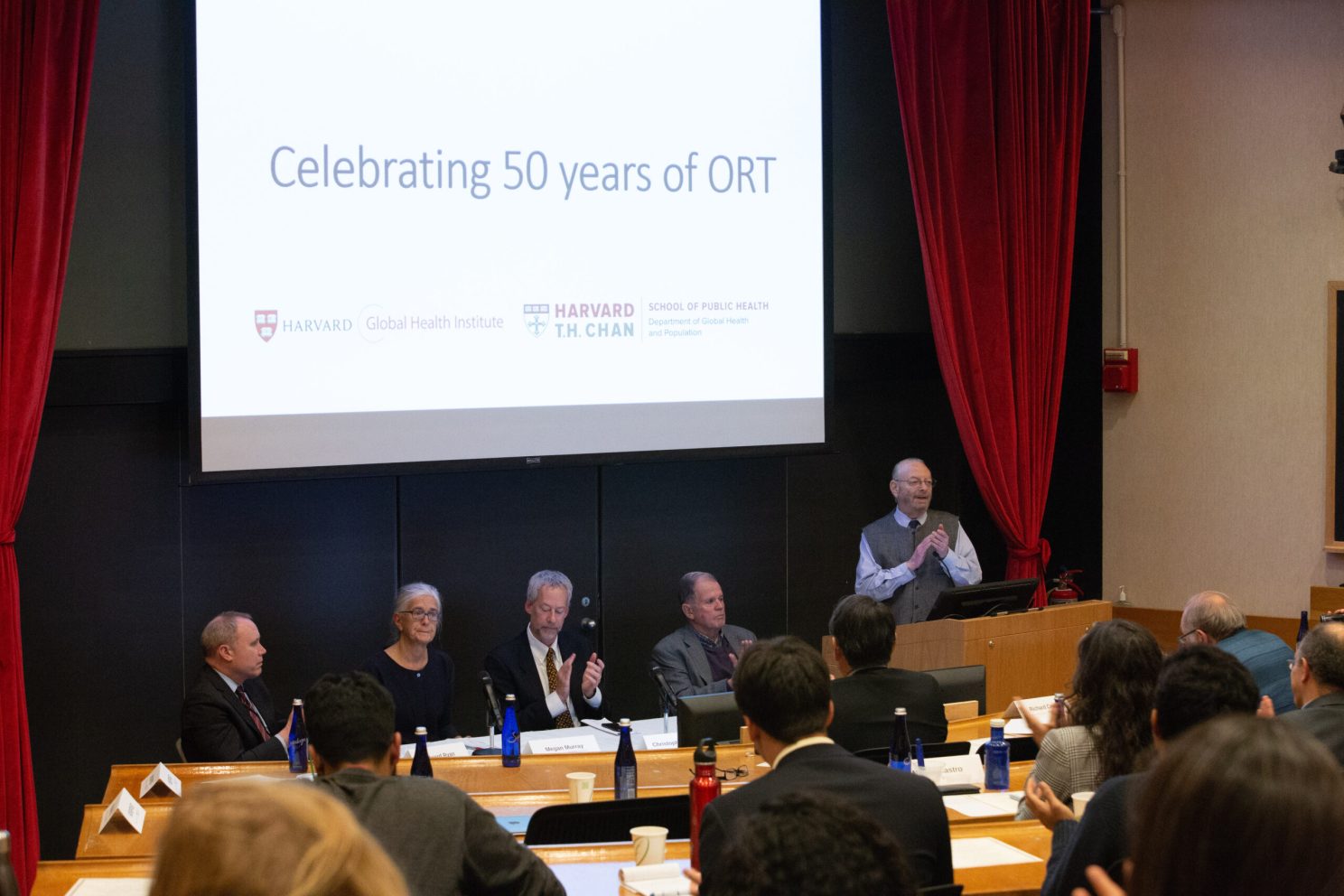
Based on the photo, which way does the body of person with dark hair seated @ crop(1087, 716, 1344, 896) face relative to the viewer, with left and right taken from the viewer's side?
facing away from the viewer

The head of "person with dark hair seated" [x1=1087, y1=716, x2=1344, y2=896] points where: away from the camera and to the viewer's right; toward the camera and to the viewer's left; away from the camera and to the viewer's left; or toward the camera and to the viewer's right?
away from the camera and to the viewer's left

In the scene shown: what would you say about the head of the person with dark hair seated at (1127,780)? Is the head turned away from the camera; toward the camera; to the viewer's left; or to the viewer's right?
away from the camera

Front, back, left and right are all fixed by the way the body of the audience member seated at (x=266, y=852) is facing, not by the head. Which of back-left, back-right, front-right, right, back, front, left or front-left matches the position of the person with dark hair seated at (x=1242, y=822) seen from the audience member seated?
right

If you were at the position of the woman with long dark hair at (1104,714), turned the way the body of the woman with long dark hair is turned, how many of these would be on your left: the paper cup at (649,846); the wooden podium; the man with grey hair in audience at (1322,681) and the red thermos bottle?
2

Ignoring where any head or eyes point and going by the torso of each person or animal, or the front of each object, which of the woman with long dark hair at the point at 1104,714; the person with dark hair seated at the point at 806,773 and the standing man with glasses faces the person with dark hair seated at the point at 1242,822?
the standing man with glasses

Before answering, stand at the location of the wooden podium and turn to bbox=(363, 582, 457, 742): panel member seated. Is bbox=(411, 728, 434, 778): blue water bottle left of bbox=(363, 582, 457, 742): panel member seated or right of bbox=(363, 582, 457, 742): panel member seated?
left

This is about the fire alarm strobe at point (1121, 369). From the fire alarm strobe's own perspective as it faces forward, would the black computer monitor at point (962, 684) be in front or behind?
in front

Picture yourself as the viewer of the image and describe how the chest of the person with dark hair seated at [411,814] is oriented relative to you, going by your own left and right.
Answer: facing away from the viewer

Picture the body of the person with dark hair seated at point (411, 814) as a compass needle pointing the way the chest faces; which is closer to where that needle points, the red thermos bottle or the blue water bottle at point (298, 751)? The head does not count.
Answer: the blue water bottle

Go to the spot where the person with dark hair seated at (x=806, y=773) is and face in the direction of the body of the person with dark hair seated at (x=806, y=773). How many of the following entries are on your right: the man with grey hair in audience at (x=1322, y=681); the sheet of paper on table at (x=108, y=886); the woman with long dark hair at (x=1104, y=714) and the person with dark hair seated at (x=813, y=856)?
2

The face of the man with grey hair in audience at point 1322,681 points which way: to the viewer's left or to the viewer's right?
to the viewer's left

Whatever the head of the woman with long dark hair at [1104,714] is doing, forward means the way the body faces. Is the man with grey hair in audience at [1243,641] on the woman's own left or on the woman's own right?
on the woman's own right

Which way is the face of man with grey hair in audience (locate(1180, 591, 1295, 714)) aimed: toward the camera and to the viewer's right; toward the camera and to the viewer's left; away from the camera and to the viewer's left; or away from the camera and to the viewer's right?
away from the camera and to the viewer's left
